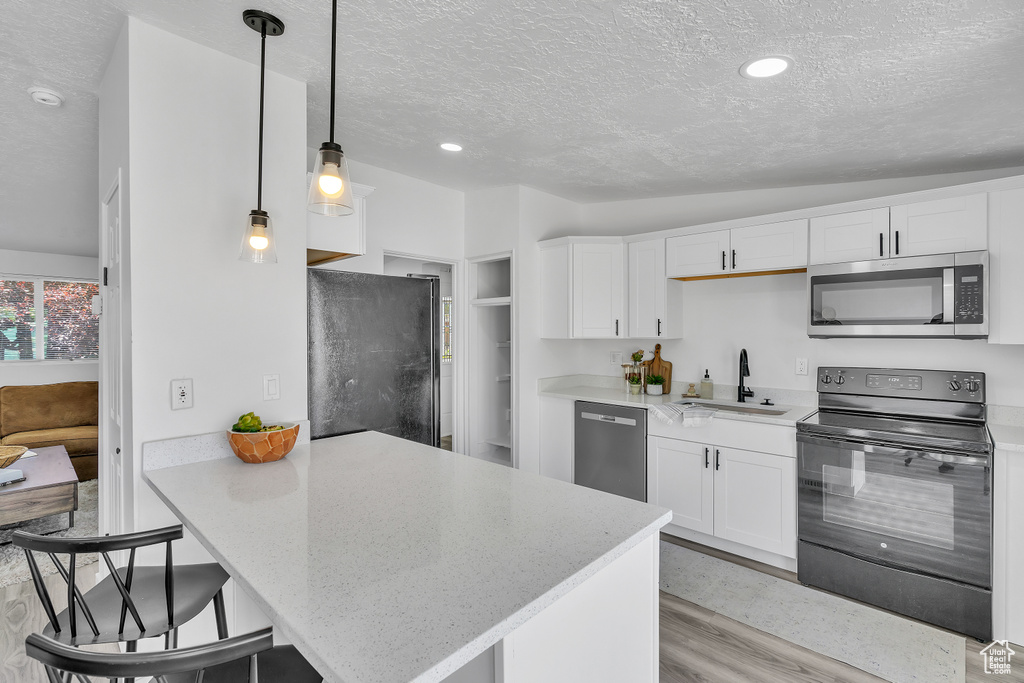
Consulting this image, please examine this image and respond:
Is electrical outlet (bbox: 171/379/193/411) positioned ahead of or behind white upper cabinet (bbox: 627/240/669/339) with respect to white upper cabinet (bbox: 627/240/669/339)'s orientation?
ahead

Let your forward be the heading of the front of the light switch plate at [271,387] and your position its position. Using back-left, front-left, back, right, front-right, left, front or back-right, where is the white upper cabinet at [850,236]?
left

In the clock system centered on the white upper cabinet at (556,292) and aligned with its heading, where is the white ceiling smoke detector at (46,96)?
The white ceiling smoke detector is roughly at 3 o'clock from the white upper cabinet.

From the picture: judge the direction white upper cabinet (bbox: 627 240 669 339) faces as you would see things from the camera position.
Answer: facing the viewer and to the left of the viewer

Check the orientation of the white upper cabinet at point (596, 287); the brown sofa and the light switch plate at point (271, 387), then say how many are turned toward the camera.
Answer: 3

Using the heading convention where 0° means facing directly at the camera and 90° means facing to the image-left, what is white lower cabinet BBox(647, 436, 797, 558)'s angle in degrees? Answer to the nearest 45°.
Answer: approximately 45°

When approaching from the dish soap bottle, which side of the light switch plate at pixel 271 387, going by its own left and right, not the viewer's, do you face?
left

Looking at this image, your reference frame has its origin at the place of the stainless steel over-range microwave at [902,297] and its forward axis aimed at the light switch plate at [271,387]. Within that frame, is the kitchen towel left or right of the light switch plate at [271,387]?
right

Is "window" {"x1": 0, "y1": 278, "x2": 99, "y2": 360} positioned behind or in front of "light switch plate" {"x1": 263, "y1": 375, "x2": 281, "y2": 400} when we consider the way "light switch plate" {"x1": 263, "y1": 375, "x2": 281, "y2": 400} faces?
behind

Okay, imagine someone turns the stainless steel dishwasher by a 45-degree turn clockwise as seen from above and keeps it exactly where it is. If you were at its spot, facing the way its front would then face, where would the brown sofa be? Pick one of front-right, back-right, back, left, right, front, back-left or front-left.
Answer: front
